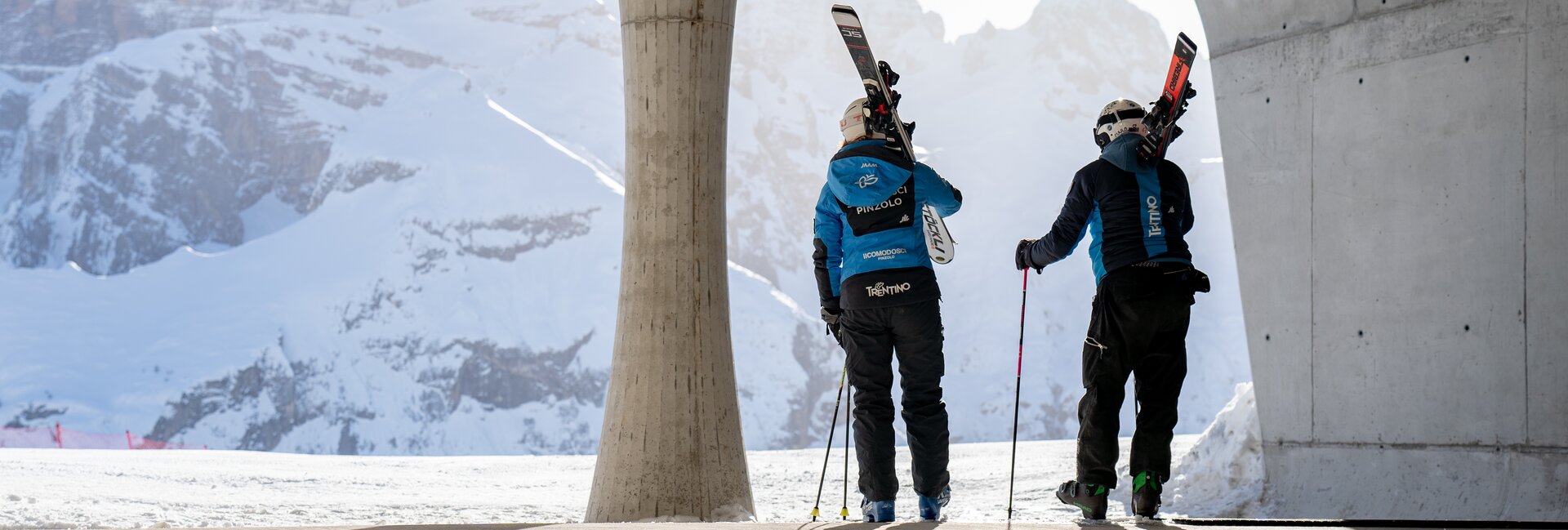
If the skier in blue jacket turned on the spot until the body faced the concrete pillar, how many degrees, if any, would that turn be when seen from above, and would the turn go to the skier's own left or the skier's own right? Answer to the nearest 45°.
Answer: approximately 45° to the skier's own left

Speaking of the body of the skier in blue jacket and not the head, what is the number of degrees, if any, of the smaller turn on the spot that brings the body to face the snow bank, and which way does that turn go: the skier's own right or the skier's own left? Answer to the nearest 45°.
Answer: approximately 45° to the skier's own right

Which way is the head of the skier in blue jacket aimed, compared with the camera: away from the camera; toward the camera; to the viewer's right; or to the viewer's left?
away from the camera

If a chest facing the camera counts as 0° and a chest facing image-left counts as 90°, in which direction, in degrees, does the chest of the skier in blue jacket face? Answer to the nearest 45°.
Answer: approximately 180°

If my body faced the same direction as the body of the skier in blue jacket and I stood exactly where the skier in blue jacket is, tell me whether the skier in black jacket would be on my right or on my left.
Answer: on my right

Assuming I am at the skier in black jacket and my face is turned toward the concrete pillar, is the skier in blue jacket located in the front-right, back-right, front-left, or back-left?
front-left
